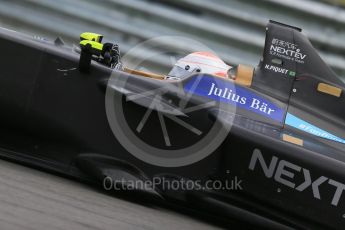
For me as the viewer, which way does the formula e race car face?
facing to the left of the viewer
